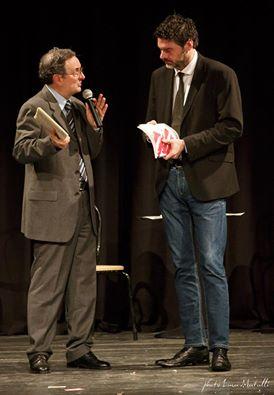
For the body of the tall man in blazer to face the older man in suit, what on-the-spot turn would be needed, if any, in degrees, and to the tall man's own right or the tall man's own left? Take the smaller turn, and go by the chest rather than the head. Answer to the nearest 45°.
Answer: approximately 45° to the tall man's own right

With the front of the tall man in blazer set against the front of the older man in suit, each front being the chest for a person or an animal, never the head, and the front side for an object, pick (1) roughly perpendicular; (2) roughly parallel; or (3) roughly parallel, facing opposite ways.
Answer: roughly perpendicular

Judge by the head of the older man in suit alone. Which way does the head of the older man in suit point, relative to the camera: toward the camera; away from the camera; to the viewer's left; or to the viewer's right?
to the viewer's right

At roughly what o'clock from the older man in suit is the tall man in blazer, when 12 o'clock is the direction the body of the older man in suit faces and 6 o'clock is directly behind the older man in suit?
The tall man in blazer is roughly at 11 o'clock from the older man in suit.

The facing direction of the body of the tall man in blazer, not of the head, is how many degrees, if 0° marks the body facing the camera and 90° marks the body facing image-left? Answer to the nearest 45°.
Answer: approximately 45°

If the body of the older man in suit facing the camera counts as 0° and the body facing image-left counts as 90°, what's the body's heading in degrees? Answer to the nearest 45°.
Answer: approximately 315°
